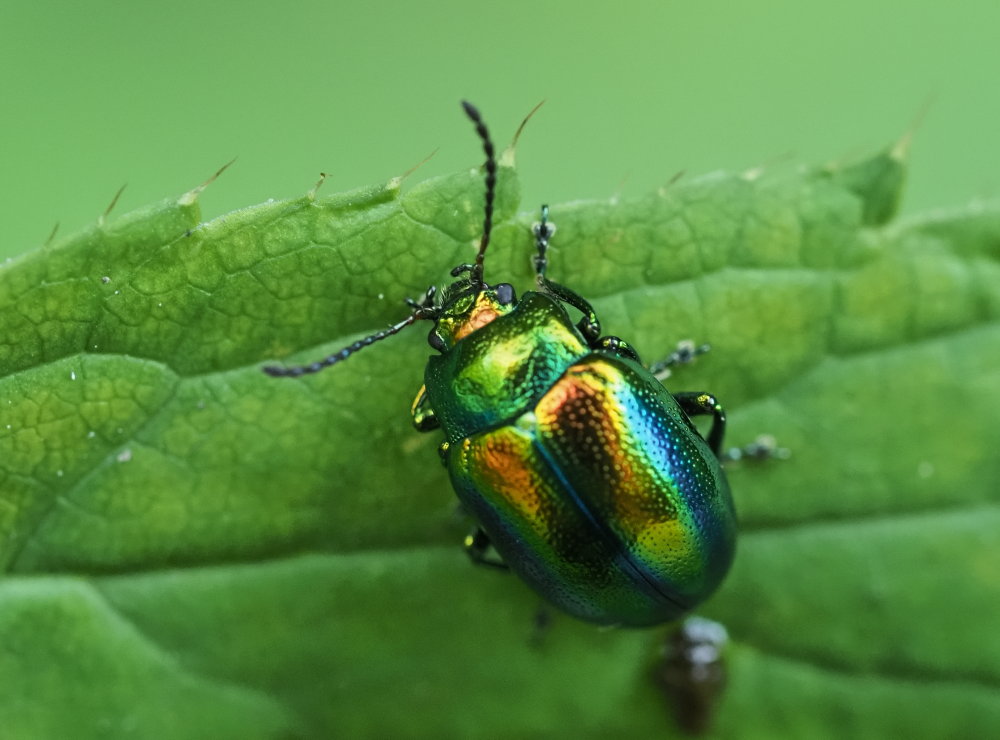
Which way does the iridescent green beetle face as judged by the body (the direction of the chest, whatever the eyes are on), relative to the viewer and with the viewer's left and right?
facing away from the viewer and to the left of the viewer
